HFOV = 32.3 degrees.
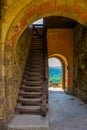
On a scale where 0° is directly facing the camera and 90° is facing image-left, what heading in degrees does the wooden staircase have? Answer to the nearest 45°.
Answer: approximately 0°
